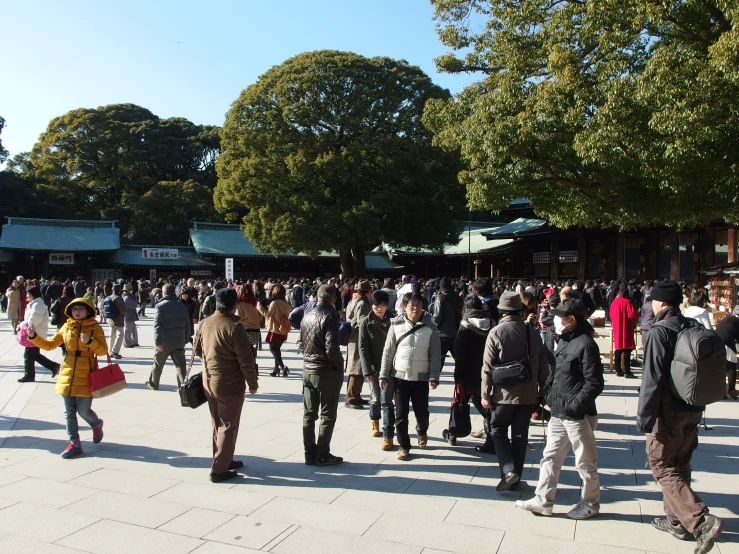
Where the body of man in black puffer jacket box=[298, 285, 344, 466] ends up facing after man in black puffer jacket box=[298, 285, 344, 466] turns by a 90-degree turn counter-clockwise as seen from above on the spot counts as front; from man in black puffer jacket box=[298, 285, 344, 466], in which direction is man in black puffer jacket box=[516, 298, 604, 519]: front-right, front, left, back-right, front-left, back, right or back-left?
back

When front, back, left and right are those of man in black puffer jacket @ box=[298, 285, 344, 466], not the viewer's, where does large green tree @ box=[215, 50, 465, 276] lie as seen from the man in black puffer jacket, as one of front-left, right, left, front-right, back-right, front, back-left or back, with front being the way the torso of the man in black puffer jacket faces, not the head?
front-left

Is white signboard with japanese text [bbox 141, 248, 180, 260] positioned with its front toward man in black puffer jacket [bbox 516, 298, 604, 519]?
yes

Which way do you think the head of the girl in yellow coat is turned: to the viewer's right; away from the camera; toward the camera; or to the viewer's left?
toward the camera

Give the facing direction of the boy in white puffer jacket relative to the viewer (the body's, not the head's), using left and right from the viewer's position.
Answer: facing the viewer

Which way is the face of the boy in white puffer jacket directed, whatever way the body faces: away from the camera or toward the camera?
toward the camera

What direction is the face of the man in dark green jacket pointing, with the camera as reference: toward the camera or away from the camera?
toward the camera

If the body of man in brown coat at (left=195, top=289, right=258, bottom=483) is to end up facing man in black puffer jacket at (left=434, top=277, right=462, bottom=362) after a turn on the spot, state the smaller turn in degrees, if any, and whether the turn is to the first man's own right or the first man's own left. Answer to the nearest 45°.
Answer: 0° — they already face them

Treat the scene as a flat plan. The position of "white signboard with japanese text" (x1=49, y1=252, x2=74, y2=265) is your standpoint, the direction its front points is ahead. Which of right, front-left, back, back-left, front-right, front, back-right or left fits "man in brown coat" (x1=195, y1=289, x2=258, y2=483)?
front

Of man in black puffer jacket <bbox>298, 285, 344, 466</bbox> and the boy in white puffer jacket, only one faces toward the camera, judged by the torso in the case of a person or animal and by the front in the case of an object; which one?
the boy in white puffer jacket

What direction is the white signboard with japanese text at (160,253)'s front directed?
toward the camera

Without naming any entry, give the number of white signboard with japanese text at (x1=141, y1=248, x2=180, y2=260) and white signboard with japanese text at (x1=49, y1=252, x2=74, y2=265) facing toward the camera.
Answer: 2

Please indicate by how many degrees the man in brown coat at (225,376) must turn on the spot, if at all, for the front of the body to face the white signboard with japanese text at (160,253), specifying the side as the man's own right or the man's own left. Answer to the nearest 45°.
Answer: approximately 45° to the man's own left

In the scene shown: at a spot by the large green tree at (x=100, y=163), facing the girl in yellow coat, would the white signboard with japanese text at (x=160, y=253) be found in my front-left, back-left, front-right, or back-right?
front-left

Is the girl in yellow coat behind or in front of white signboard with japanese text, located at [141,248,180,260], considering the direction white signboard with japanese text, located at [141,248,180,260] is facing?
in front

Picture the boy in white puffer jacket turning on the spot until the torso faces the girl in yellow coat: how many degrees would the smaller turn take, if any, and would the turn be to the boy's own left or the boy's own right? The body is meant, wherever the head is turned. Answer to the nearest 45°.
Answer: approximately 90° to the boy's own right

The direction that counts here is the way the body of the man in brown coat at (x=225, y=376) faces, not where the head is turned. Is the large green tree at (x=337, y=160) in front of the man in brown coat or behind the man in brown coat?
in front
